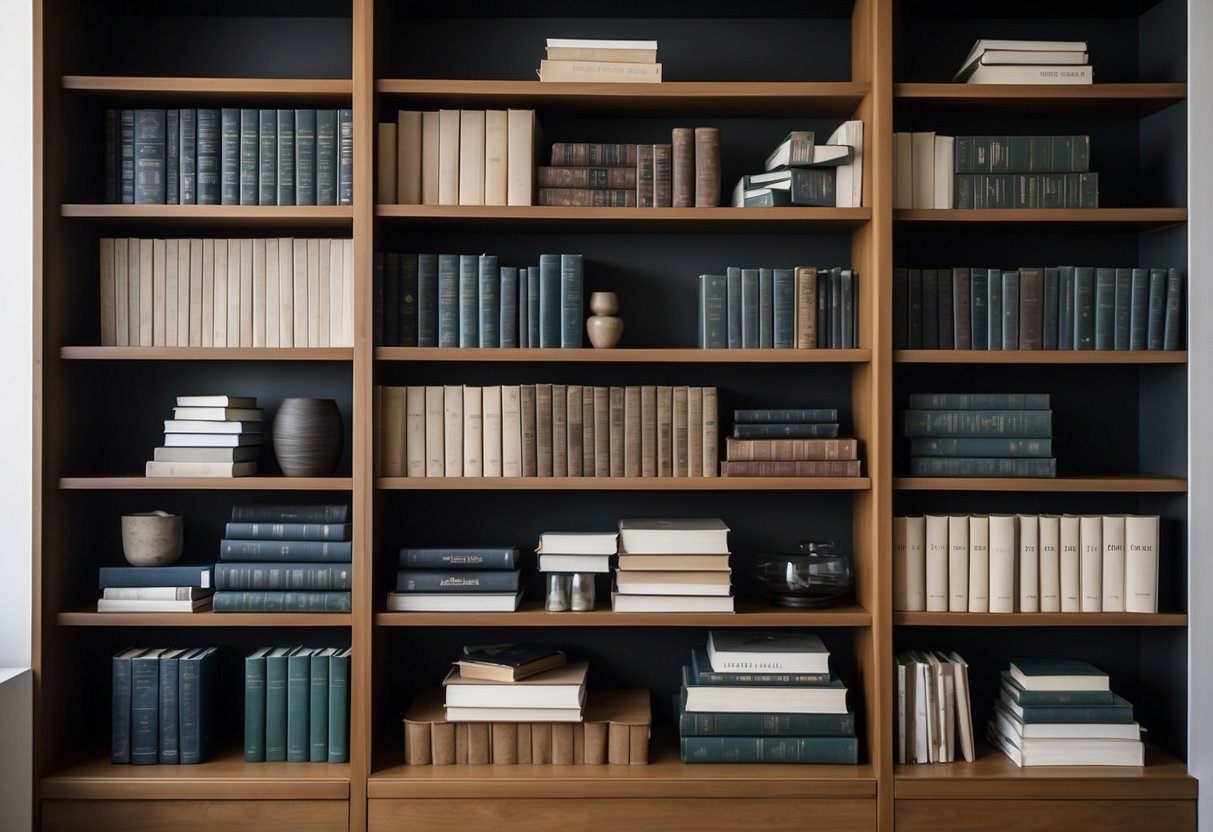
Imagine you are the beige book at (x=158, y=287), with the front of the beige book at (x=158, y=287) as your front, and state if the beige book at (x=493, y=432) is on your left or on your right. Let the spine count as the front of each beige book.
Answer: on your left

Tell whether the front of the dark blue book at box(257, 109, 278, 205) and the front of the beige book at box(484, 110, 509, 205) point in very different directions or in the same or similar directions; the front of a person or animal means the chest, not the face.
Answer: same or similar directions
